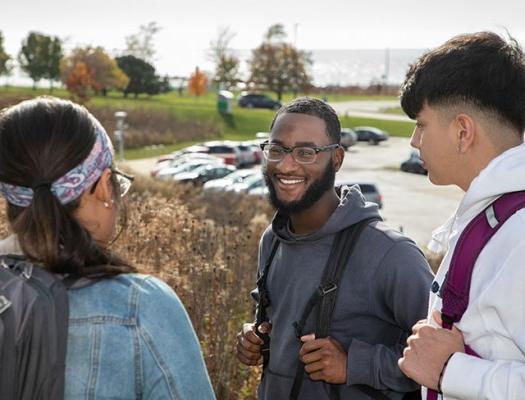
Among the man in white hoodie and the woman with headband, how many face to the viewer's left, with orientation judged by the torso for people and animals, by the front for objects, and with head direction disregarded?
1

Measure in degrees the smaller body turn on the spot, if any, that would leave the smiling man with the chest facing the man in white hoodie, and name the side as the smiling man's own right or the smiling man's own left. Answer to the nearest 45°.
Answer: approximately 90° to the smiling man's own left

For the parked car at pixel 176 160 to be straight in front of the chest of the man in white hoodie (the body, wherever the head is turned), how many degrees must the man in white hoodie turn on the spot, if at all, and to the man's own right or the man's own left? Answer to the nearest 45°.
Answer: approximately 45° to the man's own right

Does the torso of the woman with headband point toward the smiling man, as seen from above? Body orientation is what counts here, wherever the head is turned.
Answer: yes

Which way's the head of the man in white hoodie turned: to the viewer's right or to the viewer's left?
to the viewer's left

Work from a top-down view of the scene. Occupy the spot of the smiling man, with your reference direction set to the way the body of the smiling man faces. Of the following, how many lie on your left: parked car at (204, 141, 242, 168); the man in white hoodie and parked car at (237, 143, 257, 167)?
1

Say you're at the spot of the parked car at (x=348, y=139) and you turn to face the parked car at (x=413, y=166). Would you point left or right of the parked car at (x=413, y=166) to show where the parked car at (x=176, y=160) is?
right

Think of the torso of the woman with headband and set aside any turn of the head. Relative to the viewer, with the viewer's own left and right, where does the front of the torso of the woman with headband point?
facing away from the viewer and to the right of the viewer

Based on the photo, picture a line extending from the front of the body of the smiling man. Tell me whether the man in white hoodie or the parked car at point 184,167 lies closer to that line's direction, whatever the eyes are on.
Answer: the man in white hoodie

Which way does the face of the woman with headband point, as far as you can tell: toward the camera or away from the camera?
away from the camera

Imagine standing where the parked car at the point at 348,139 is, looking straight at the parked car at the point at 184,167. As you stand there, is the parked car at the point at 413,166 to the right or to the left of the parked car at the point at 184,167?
left

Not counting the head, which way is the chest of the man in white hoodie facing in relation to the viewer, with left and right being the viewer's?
facing to the left of the viewer

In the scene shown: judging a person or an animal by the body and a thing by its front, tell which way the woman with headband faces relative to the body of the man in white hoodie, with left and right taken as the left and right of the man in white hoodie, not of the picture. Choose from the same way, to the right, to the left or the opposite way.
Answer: to the right

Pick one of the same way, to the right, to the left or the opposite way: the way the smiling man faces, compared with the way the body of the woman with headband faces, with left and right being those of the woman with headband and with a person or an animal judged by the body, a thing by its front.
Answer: the opposite way
